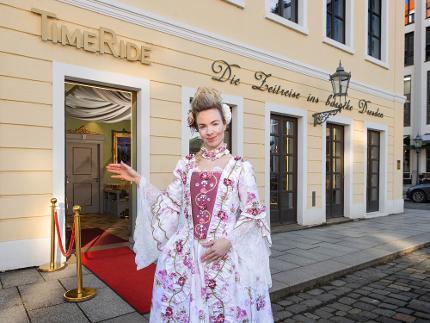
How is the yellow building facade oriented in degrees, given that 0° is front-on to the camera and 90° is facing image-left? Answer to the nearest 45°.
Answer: approximately 315°

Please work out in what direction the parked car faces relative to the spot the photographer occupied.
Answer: facing to the left of the viewer

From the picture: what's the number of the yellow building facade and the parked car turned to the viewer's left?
1

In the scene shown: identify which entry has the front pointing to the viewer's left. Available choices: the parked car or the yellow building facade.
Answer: the parked car

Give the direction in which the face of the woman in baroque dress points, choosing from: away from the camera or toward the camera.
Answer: toward the camera

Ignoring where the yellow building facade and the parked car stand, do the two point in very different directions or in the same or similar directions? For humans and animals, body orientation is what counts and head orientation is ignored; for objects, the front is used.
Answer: very different directions
